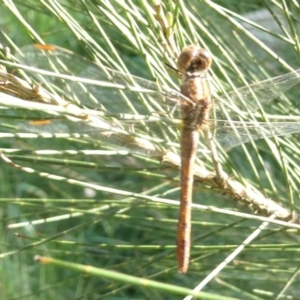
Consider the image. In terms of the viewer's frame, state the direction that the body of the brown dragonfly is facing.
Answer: away from the camera
